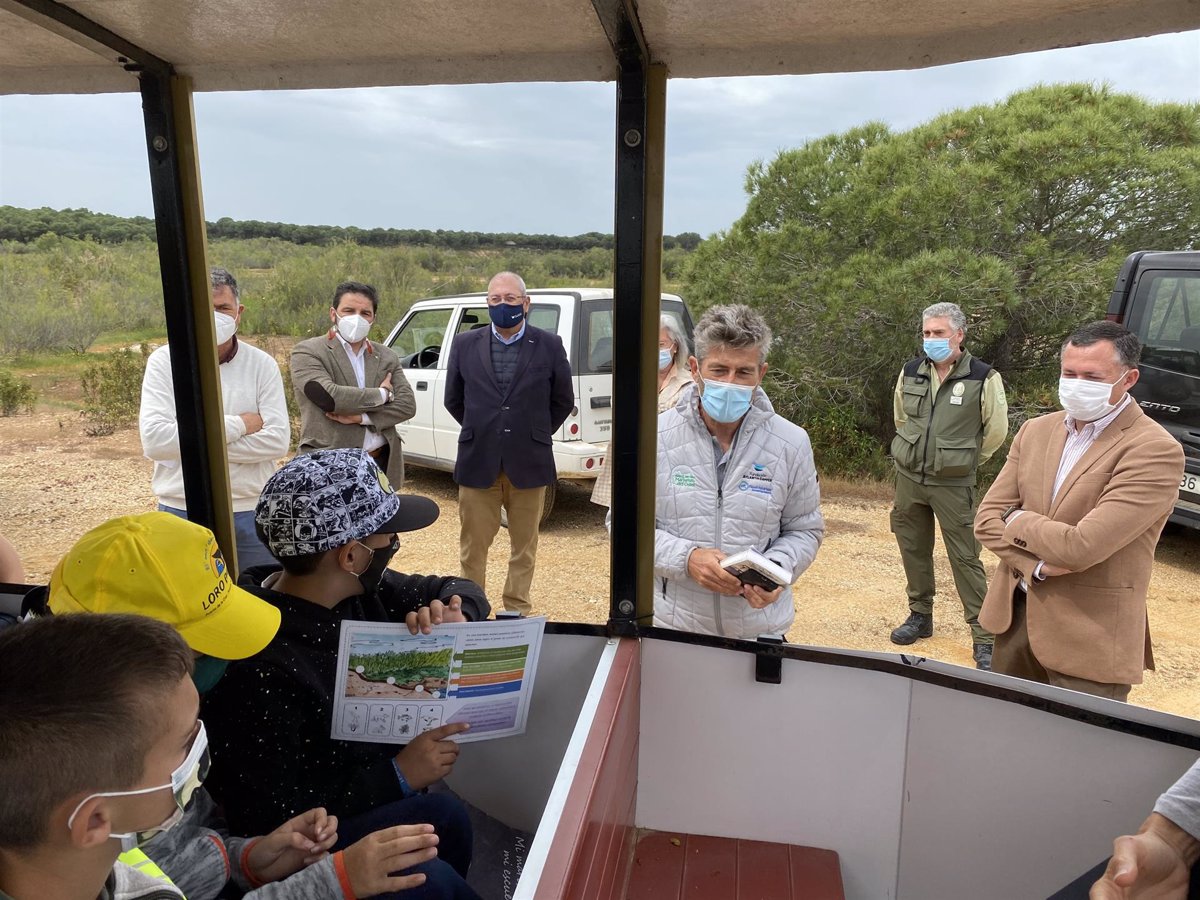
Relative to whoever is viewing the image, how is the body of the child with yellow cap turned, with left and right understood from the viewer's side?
facing to the right of the viewer

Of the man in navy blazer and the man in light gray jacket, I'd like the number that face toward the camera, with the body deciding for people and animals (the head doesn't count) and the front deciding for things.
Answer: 2

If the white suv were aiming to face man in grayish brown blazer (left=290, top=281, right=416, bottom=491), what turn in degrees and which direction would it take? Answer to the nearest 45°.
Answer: approximately 90° to its left

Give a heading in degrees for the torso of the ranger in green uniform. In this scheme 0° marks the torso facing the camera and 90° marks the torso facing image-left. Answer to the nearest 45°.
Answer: approximately 45°

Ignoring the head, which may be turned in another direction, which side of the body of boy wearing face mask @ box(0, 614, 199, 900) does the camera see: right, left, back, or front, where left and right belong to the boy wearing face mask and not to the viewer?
right

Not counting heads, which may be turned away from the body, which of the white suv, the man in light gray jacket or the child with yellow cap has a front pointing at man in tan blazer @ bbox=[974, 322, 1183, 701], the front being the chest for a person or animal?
the child with yellow cap

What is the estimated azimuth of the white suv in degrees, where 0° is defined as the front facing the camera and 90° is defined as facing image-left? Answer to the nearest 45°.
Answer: approximately 135°

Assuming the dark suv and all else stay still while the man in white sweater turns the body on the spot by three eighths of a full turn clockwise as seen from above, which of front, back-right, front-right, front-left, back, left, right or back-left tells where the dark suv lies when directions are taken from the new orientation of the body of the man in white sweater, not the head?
back-right

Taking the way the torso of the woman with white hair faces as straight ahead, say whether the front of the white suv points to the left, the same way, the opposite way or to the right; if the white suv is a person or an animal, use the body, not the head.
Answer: to the right

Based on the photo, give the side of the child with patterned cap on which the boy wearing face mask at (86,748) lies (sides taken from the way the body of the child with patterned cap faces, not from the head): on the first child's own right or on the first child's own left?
on the first child's own right

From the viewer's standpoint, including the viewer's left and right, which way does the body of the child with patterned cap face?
facing to the right of the viewer

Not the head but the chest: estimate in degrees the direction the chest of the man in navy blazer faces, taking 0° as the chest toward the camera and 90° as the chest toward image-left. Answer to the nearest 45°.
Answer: approximately 0°
